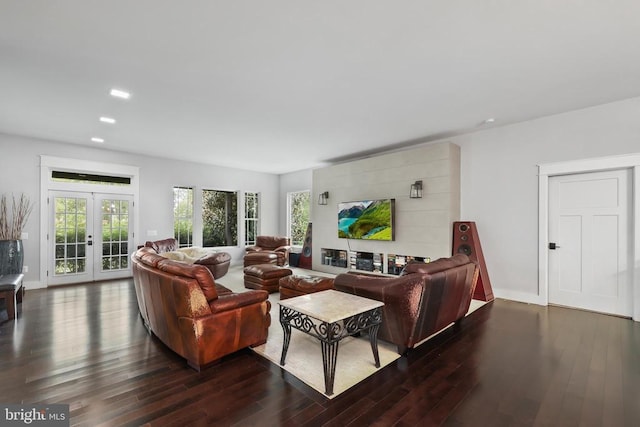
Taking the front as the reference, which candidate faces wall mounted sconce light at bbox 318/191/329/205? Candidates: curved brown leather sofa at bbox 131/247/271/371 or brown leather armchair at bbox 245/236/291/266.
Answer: curved brown leather sofa at bbox 131/247/271/371

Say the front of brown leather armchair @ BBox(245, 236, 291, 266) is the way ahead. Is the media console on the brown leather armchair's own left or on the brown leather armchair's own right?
on the brown leather armchair's own left

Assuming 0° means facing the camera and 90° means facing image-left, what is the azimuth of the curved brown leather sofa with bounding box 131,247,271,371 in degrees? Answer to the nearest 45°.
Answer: approximately 225°

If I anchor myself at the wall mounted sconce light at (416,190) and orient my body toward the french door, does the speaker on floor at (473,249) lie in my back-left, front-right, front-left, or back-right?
back-left

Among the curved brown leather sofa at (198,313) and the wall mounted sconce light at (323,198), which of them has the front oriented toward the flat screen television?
the curved brown leather sofa

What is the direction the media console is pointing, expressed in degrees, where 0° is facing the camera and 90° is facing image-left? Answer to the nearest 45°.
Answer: approximately 45°
